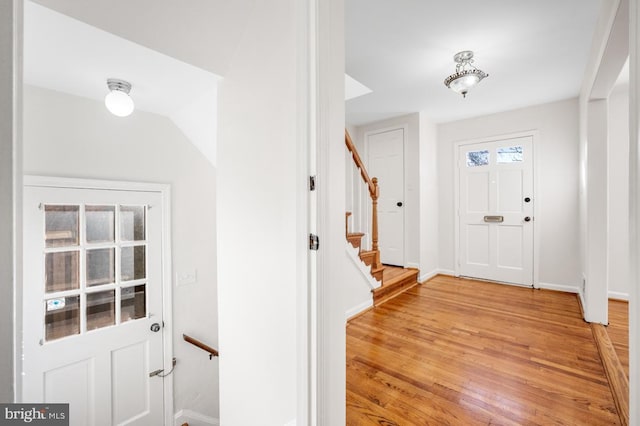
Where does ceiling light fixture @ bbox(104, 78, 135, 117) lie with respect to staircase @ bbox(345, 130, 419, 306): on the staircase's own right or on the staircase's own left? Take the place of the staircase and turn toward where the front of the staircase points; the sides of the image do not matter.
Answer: on the staircase's own right

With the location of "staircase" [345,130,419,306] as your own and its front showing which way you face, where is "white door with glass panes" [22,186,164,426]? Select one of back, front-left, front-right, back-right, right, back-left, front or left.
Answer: right

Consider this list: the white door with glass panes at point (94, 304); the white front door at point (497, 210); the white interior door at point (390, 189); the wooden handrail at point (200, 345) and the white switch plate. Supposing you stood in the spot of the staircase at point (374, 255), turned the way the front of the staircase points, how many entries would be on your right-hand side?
3

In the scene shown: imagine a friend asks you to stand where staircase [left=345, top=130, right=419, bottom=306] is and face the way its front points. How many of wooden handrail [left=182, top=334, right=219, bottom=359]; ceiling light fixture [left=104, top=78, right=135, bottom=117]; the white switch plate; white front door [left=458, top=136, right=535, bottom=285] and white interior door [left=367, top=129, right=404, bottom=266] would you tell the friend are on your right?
3

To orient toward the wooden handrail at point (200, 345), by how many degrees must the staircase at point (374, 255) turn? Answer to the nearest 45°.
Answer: approximately 90° to its right

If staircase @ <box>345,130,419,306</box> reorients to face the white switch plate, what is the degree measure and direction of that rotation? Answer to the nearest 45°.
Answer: approximately 90° to its right

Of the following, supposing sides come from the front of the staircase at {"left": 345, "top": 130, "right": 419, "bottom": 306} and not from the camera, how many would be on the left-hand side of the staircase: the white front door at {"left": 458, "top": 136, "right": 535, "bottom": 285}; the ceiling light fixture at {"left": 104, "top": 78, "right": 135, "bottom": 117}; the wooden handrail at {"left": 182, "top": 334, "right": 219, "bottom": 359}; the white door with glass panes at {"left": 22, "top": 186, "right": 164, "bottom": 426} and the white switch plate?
1

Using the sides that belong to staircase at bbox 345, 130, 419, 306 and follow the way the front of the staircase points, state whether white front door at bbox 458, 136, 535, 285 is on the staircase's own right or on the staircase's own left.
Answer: on the staircase's own left

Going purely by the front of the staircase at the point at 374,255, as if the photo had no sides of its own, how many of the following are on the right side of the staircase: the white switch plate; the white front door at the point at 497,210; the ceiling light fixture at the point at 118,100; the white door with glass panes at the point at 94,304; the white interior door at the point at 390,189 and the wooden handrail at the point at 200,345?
4

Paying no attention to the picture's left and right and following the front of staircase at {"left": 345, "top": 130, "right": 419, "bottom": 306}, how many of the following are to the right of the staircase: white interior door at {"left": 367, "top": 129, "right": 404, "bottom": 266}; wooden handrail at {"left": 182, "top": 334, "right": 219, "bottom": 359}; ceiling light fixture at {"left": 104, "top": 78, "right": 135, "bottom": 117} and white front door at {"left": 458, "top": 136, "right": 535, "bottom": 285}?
2

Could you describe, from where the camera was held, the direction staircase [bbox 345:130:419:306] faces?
facing the viewer and to the right of the viewer

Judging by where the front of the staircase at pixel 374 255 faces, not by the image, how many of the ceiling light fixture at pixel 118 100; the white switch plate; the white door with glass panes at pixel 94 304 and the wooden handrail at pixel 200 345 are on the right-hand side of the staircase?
4

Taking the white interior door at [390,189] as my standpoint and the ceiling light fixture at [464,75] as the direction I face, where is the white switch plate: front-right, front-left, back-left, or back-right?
front-right
